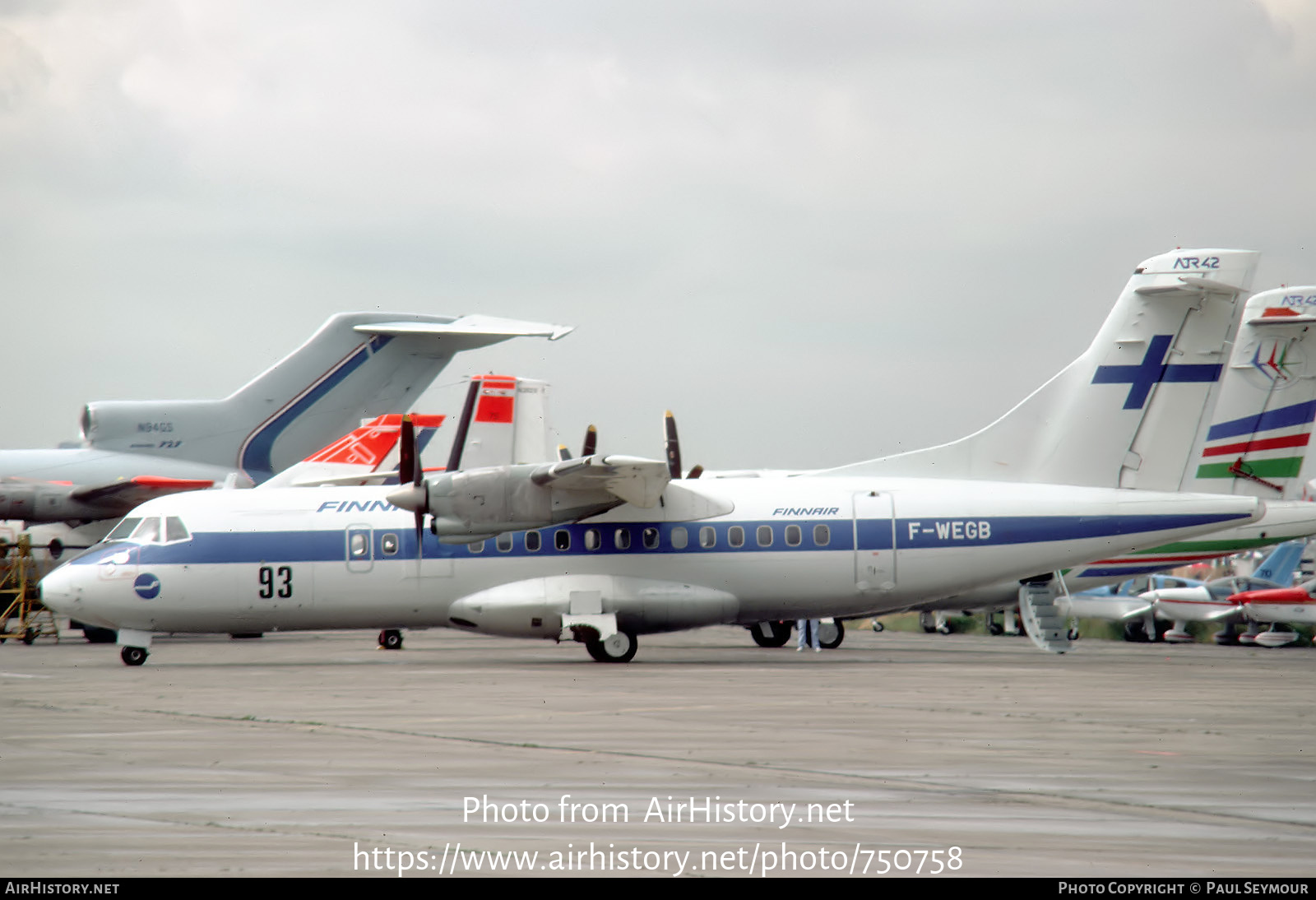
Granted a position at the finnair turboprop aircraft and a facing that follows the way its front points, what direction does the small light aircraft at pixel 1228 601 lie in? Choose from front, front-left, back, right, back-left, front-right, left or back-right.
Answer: back-right

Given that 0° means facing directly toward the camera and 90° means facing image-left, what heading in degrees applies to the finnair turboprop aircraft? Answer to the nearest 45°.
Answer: approximately 90°
